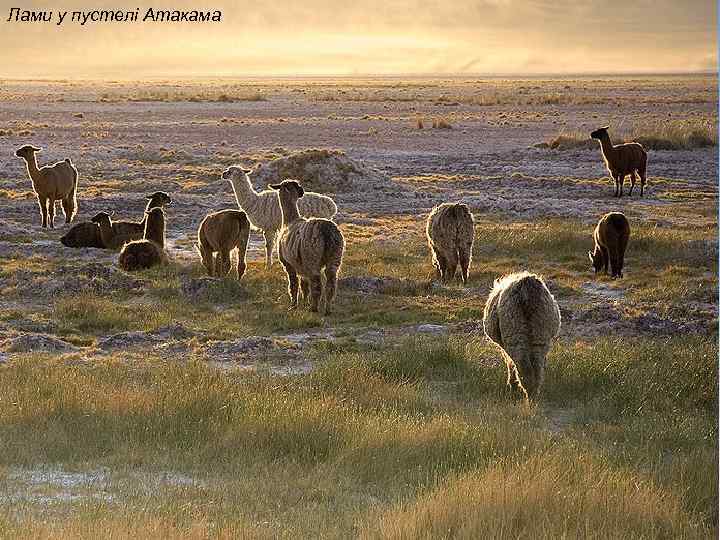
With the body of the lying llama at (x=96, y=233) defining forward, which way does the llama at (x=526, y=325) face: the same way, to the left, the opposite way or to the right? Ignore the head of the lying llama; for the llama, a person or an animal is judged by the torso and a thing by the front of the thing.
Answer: to the left

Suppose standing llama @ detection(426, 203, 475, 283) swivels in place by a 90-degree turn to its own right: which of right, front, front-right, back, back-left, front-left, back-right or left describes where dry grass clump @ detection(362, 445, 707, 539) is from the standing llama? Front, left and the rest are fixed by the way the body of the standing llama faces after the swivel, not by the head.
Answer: right

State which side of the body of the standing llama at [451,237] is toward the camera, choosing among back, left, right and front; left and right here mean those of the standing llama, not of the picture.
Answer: back

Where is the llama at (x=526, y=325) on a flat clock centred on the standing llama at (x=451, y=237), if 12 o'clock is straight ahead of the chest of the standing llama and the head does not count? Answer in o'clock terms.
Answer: The llama is roughly at 6 o'clock from the standing llama.

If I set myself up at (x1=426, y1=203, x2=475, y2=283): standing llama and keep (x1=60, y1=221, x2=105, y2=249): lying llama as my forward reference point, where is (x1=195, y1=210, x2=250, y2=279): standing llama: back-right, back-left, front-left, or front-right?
front-left

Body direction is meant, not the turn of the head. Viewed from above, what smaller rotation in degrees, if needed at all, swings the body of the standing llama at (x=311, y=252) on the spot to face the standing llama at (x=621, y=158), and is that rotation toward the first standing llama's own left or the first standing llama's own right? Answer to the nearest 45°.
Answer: approximately 90° to the first standing llama's own right

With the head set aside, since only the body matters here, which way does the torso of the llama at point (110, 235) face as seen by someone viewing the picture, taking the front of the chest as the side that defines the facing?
to the viewer's left

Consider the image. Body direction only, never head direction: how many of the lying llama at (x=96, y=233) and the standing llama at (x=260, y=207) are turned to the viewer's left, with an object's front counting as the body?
1

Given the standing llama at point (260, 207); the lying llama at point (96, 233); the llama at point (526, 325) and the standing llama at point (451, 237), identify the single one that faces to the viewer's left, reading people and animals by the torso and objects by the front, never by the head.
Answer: the standing llama at point (260, 207)

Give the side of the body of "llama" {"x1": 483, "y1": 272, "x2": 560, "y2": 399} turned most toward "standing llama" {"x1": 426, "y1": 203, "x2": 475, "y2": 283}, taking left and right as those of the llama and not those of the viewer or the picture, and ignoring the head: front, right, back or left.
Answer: front

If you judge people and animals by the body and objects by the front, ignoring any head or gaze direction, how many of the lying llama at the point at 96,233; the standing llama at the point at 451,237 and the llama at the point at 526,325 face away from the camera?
2

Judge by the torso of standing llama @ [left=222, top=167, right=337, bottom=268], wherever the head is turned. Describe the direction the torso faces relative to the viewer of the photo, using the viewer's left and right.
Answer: facing to the left of the viewer

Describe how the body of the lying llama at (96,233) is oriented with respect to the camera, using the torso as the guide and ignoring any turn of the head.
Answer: to the viewer's right

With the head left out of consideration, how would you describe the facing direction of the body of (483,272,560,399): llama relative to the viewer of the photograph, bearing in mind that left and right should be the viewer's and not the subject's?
facing away from the viewer
